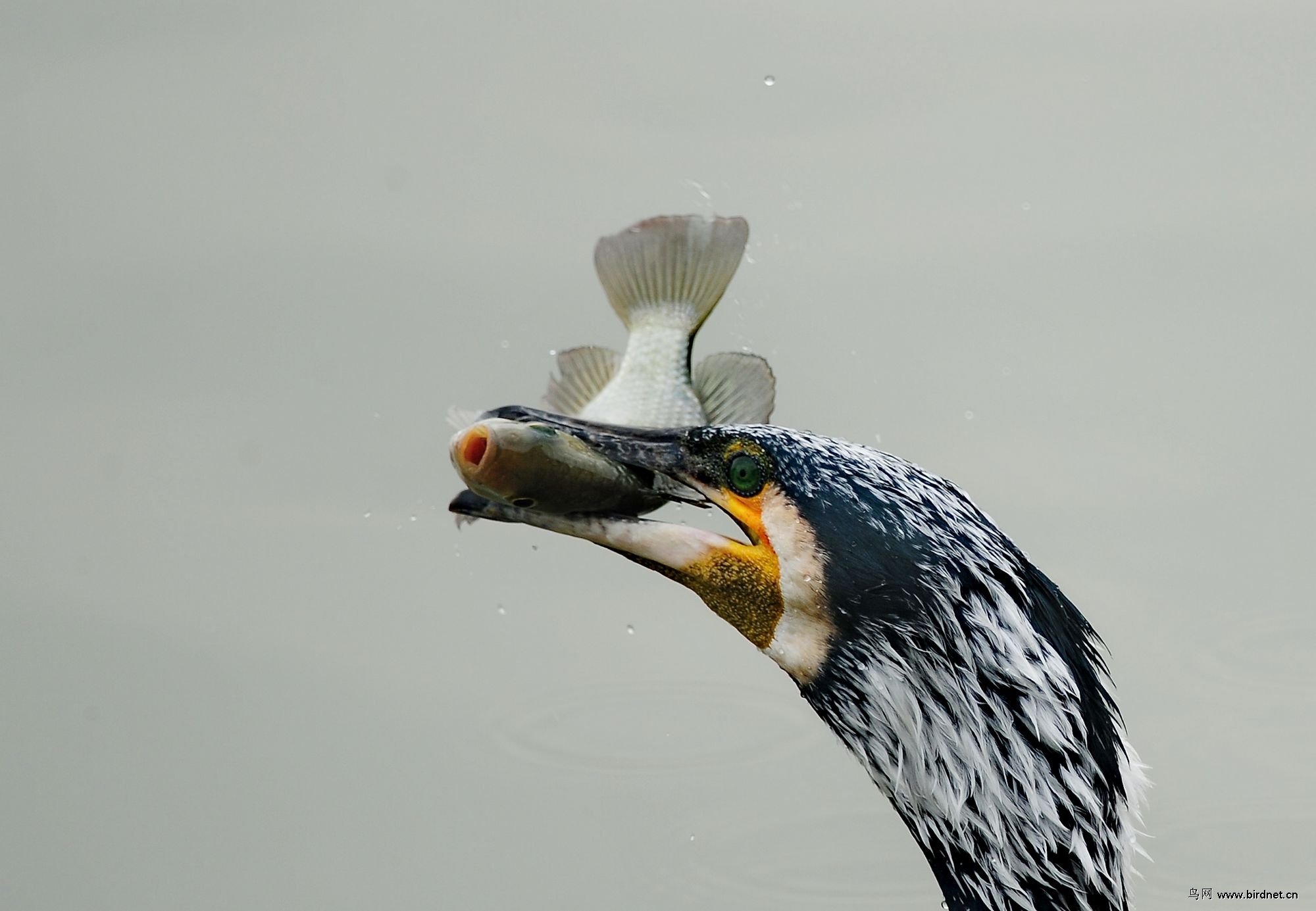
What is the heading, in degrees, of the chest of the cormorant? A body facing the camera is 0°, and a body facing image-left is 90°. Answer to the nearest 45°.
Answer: approximately 90°
